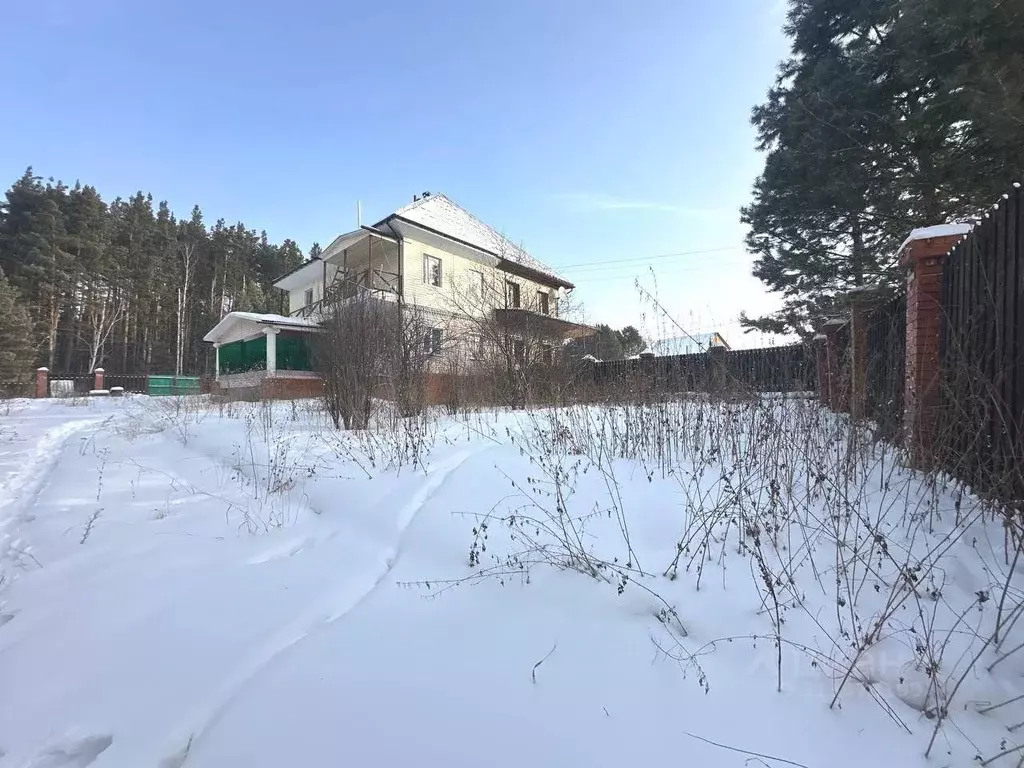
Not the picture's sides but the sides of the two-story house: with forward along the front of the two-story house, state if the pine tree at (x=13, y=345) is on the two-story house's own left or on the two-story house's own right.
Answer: on the two-story house's own right

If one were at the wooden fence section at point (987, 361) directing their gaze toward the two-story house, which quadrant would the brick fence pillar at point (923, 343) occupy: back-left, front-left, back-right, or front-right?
front-right

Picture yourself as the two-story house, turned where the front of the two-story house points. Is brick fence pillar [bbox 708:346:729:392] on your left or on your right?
on your left

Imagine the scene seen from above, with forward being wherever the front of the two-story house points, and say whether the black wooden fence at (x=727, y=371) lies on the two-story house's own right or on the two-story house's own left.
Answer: on the two-story house's own left

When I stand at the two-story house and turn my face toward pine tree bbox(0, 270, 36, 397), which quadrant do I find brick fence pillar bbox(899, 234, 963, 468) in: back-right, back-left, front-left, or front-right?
back-left

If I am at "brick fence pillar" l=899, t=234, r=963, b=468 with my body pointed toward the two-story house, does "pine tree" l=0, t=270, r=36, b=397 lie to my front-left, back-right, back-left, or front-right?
front-left
